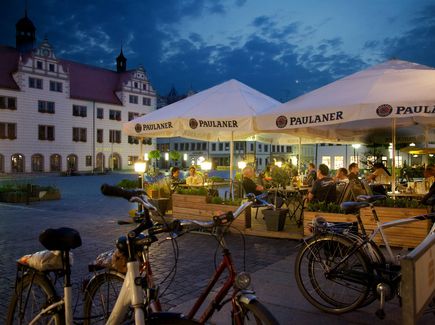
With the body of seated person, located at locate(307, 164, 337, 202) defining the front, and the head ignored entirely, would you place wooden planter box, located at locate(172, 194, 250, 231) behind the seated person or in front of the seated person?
in front

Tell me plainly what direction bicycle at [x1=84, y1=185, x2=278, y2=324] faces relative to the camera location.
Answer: facing the viewer and to the right of the viewer

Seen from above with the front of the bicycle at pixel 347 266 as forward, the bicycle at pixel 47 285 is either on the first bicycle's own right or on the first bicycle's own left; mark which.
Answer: on the first bicycle's own right

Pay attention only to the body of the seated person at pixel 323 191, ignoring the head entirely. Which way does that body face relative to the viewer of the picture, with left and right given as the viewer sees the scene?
facing away from the viewer and to the left of the viewer
